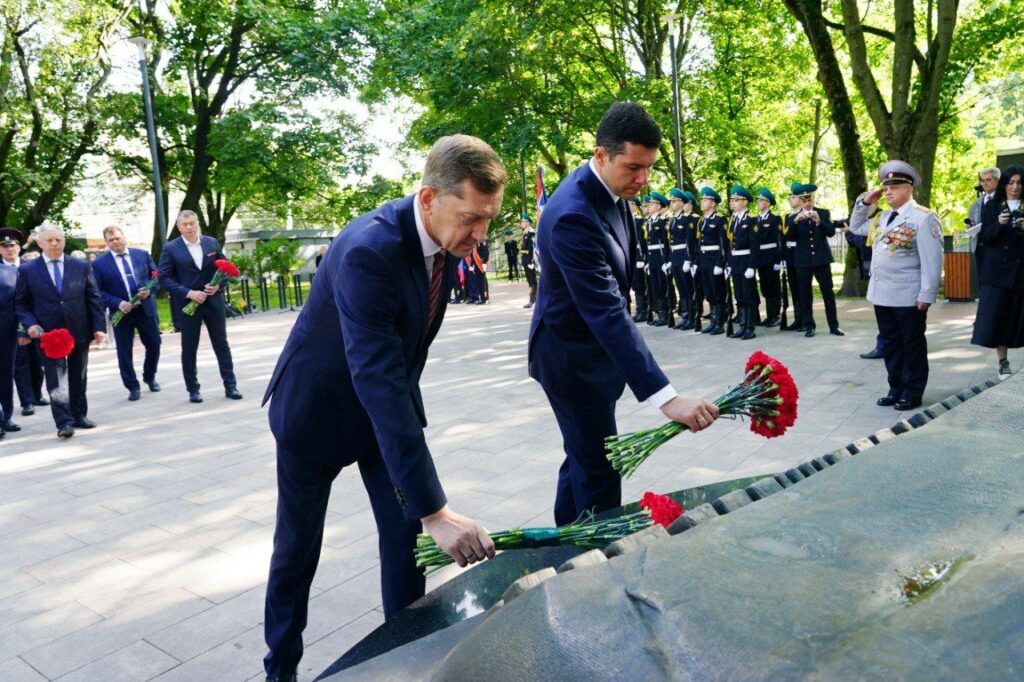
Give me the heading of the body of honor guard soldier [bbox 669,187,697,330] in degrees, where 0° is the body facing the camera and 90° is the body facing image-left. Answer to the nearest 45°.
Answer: approximately 45°

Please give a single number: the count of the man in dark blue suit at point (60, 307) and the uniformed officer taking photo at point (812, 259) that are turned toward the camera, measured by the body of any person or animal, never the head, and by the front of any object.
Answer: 2

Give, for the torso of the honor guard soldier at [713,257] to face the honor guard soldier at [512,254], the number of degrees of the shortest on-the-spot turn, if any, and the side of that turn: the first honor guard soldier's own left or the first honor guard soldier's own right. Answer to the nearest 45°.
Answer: approximately 90° to the first honor guard soldier's own right

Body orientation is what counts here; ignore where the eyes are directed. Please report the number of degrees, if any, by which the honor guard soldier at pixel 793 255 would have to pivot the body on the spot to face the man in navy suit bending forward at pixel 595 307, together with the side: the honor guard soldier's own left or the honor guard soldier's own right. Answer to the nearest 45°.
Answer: approximately 45° to the honor guard soldier's own left

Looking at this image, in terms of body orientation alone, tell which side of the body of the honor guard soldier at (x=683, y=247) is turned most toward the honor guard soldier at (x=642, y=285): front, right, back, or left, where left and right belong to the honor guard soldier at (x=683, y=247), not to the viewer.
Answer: right

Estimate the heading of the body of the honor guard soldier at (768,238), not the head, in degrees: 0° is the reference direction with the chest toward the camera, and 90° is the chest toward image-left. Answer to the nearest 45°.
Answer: approximately 45°

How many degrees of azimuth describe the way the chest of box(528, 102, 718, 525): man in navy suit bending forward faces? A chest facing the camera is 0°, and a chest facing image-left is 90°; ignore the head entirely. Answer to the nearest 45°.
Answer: approximately 315°

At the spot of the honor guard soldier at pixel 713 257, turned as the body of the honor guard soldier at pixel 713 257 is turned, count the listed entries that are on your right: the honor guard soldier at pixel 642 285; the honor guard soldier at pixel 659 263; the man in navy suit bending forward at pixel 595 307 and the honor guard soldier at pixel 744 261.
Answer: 2
